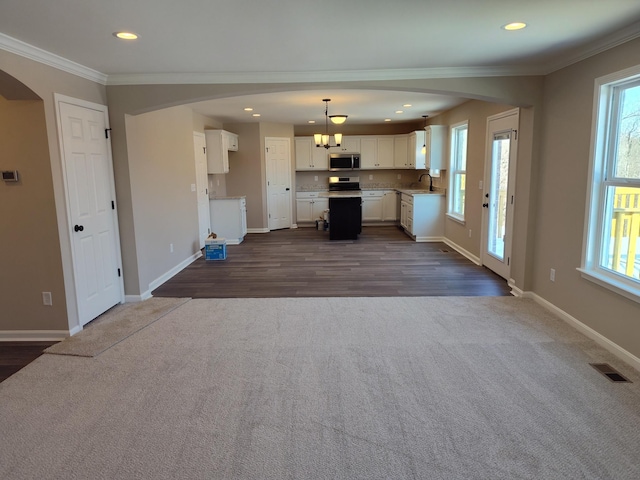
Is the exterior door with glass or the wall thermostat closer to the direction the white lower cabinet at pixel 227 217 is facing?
the exterior door with glass

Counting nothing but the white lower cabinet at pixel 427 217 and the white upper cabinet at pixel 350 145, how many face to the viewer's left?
1

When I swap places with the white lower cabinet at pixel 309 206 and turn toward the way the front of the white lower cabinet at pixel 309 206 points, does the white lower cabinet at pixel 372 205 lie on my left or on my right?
on my left

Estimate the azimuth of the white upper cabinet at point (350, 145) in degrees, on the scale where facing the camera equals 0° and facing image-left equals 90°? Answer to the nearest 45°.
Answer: approximately 0°

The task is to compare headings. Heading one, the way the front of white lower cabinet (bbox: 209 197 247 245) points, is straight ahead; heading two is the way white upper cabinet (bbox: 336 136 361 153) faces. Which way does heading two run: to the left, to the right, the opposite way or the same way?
to the right

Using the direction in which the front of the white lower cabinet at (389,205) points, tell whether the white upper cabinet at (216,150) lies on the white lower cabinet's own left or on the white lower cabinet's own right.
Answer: on the white lower cabinet's own right

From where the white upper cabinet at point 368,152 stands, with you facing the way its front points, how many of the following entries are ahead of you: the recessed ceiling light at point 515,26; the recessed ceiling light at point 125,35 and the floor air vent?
3

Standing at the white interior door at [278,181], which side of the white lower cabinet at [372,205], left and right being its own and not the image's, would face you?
right

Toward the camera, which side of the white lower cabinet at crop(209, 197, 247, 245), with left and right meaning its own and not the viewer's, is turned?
right

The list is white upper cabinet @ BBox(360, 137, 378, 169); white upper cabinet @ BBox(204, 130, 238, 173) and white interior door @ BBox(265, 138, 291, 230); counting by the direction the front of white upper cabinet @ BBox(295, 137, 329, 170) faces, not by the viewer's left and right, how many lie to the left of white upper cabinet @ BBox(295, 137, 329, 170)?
1

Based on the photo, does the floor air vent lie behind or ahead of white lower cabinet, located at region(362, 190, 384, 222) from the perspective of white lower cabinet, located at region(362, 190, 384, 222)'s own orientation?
ahead

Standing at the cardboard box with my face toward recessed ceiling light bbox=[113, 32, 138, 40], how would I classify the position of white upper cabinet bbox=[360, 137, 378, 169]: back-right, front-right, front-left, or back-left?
back-left

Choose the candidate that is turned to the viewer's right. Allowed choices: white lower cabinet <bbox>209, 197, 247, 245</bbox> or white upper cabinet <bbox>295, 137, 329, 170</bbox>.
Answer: the white lower cabinet

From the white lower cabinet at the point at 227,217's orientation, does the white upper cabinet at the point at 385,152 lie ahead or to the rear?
ahead
